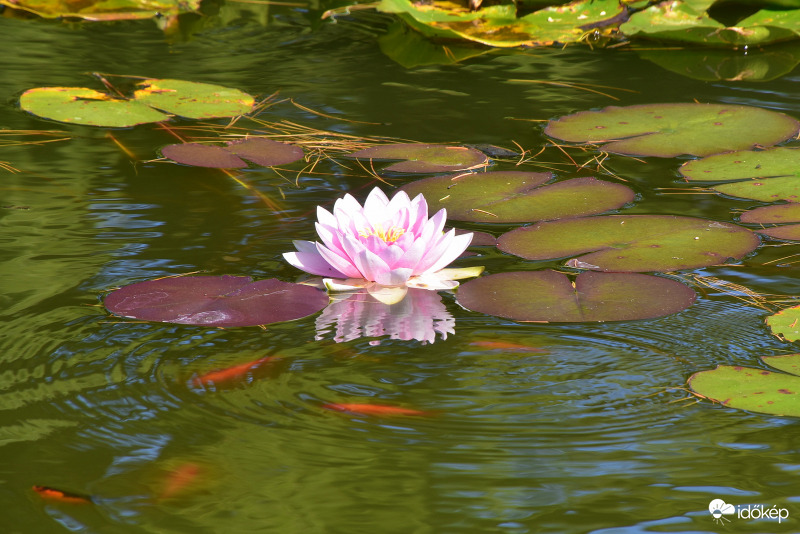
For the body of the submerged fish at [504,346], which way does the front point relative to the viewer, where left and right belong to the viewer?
facing to the left of the viewer

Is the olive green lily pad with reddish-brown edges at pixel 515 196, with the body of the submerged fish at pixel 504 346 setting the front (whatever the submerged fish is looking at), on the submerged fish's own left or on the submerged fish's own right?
on the submerged fish's own right
